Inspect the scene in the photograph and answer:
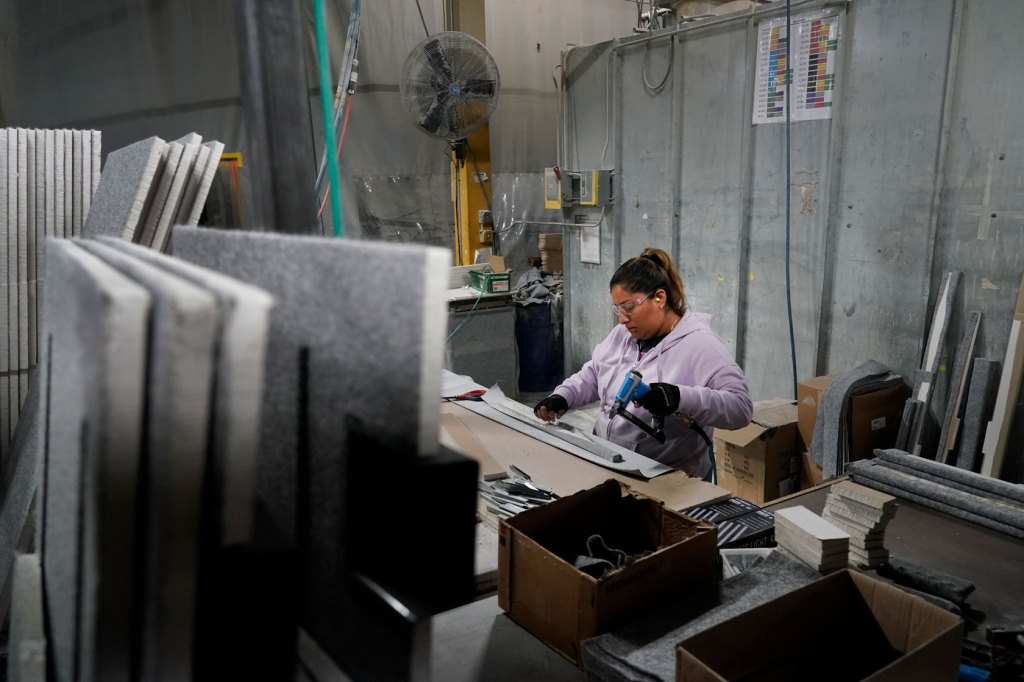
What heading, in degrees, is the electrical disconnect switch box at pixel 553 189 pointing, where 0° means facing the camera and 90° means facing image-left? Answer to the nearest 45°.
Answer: approximately 45°

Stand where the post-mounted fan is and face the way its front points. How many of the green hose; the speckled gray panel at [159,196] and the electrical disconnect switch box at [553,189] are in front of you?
2

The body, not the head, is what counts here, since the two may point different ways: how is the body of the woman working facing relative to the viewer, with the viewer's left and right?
facing the viewer and to the left of the viewer

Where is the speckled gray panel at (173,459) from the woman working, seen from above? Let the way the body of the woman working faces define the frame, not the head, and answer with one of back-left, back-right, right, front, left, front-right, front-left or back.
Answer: front-left

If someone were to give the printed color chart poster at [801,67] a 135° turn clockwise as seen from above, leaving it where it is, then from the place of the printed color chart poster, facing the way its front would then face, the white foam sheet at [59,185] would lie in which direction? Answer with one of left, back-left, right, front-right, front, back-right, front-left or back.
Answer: left

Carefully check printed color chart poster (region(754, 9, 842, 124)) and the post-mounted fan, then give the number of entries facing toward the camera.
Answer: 2

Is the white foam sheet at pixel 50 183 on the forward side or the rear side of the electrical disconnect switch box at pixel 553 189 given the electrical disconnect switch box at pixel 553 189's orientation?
on the forward side

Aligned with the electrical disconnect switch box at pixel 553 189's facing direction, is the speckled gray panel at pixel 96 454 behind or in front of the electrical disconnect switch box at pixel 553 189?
in front
